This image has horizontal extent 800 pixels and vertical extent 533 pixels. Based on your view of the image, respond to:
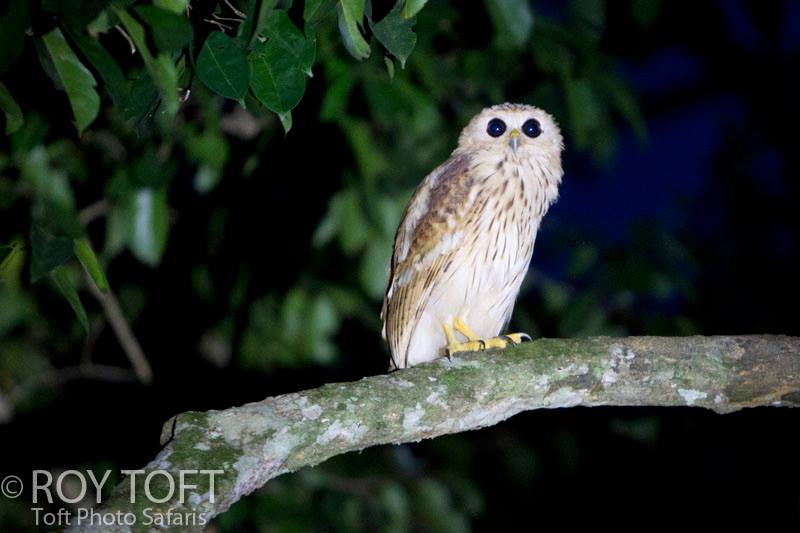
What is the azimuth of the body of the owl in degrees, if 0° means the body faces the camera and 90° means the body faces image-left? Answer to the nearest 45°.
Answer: approximately 315°

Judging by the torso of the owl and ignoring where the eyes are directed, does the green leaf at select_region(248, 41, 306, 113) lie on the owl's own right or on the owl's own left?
on the owl's own right

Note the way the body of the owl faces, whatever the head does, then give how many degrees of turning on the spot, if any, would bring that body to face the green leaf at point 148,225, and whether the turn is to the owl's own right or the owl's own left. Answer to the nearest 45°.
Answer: approximately 135° to the owl's own right

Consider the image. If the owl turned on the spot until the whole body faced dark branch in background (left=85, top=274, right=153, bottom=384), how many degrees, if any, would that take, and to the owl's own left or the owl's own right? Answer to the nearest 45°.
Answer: approximately 180°

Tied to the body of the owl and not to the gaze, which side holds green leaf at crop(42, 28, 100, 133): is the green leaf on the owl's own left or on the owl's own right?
on the owl's own right

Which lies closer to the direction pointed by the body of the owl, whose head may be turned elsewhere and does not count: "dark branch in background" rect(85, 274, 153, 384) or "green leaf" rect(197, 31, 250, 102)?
the green leaf
